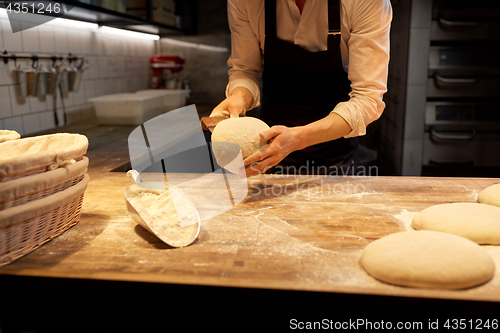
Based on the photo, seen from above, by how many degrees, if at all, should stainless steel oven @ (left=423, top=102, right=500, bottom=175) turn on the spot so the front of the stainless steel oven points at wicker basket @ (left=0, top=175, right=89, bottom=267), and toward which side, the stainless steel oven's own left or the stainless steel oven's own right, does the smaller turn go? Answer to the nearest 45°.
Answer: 0° — it already faces it

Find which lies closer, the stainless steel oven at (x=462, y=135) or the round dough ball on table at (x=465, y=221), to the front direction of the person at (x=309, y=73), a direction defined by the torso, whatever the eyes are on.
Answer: the round dough ball on table

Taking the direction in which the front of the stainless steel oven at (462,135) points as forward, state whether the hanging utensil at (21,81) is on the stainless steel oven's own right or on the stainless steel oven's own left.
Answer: on the stainless steel oven's own right

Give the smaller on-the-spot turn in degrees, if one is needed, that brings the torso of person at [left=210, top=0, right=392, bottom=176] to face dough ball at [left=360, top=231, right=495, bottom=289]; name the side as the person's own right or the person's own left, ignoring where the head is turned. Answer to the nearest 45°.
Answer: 0° — they already face it

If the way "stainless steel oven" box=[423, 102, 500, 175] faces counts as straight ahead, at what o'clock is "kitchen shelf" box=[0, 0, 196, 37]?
The kitchen shelf is roughly at 2 o'clock from the stainless steel oven.
